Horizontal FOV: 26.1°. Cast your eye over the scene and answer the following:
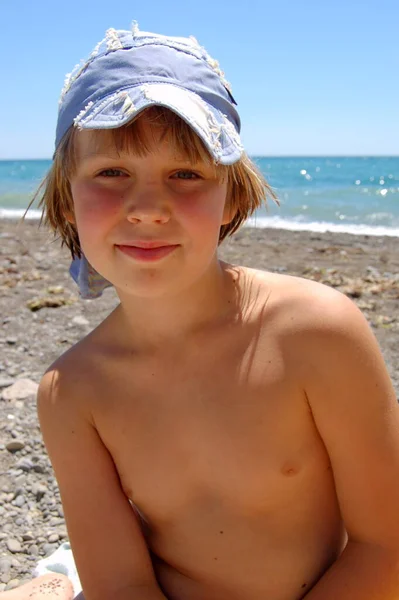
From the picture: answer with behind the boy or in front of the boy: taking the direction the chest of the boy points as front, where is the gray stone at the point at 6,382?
behind

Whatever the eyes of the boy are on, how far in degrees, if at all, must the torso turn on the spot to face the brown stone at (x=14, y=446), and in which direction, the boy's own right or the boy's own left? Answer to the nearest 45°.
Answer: approximately 135° to the boy's own right

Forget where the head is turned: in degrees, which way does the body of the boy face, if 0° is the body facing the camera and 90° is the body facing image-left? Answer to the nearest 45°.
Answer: approximately 0°

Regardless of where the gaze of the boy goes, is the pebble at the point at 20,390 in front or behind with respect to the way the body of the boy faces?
behind
